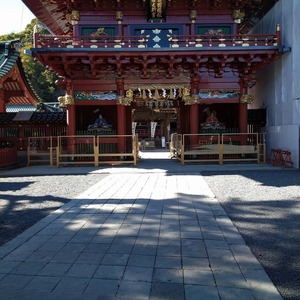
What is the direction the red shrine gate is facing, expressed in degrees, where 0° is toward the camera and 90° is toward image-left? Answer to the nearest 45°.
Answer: approximately 0°
